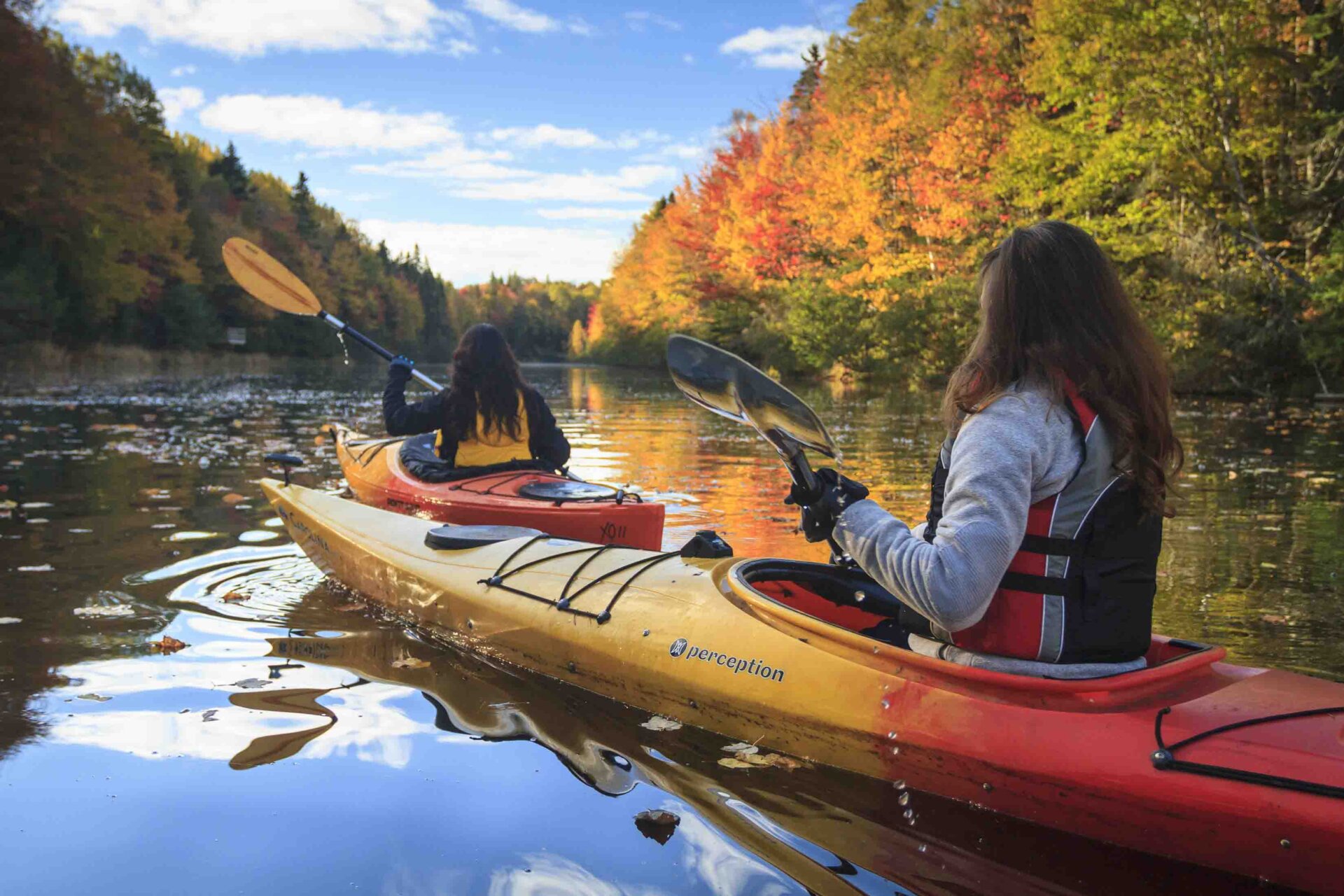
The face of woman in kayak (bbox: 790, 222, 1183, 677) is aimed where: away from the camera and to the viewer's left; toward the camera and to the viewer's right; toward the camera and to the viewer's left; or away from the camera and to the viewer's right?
away from the camera and to the viewer's left

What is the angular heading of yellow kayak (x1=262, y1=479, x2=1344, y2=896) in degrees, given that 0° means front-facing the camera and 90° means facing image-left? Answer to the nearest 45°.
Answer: approximately 135°

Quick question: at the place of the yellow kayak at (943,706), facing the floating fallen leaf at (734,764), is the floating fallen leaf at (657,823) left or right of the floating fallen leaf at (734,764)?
left

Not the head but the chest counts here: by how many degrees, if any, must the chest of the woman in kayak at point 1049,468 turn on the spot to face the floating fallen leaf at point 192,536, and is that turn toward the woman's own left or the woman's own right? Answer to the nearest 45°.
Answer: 0° — they already face it

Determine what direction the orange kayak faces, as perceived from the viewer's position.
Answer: facing away from the viewer and to the left of the viewer
